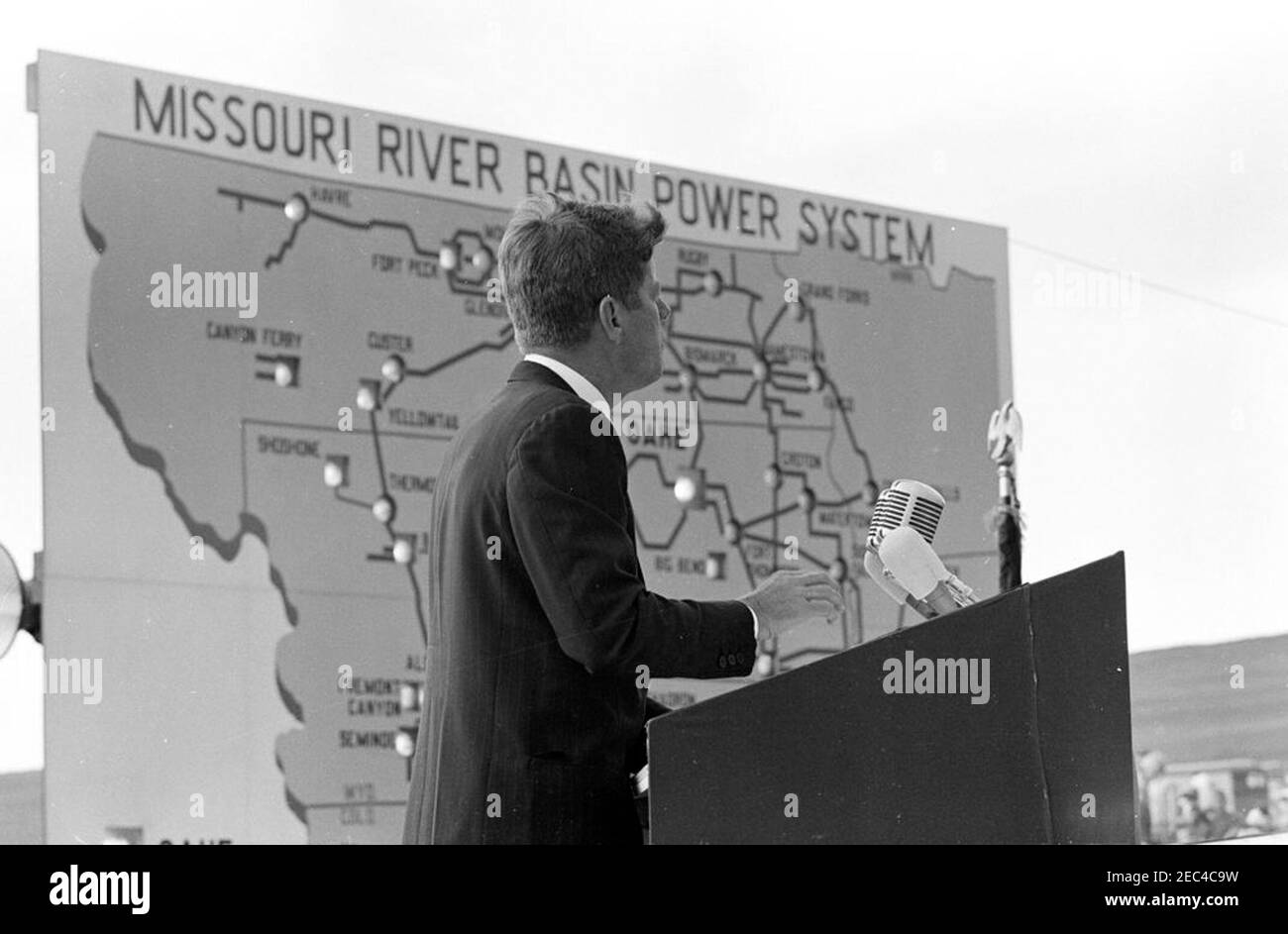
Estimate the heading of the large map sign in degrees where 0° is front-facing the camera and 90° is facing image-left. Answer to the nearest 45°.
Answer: approximately 315°

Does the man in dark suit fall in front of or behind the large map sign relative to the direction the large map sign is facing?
in front
